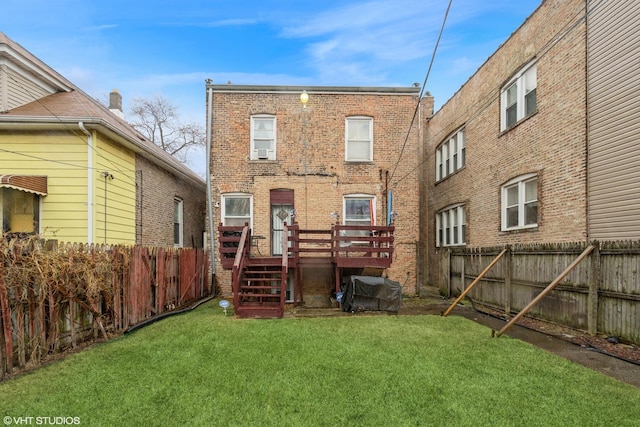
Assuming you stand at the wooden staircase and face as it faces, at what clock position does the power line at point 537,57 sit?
The power line is roughly at 9 o'clock from the wooden staircase.

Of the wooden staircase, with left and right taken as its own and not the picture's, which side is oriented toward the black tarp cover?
left

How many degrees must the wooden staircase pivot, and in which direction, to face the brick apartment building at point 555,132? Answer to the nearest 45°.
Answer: approximately 90° to its left

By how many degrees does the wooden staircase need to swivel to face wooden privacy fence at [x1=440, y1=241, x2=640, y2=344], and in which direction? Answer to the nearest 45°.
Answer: approximately 45° to its left

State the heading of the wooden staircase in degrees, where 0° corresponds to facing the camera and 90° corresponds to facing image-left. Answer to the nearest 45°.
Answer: approximately 0°

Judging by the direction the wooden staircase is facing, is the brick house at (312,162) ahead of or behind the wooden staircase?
behind

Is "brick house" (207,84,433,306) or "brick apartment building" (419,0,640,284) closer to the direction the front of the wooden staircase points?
the brick apartment building

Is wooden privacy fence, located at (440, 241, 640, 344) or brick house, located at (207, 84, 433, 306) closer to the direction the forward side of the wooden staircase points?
the wooden privacy fence
